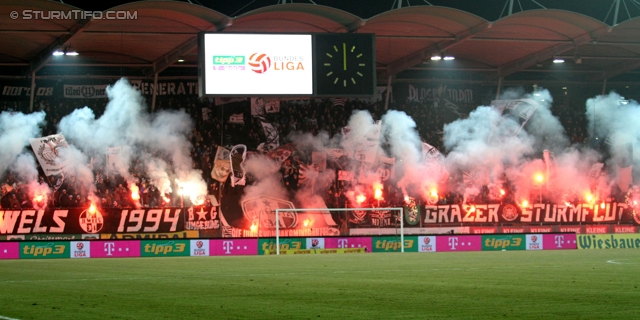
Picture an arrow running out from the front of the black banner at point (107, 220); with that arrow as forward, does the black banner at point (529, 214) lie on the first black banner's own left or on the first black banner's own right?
on the first black banner's own left

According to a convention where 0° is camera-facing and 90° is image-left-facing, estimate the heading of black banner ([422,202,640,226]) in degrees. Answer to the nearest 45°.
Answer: approximately 0°

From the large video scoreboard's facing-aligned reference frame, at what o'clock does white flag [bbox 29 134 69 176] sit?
The white flag is roughly at 4 o'clock from the large video scoreboard.

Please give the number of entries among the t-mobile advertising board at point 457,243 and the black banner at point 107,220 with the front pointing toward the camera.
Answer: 2

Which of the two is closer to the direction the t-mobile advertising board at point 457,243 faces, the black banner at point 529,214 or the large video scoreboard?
the large video scoreboard
